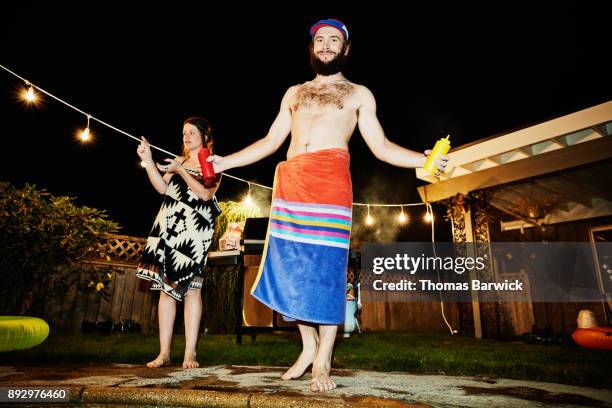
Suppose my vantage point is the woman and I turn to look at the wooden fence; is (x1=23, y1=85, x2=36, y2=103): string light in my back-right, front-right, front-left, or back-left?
front-left

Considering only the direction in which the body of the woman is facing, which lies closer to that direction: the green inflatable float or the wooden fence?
the green inflatable float

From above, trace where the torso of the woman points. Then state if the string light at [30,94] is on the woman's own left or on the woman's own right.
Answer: on the woman's own right

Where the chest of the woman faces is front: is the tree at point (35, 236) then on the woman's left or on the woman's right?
on the woman's right

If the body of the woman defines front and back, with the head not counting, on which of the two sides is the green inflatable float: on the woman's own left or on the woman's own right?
on the woman's own right
